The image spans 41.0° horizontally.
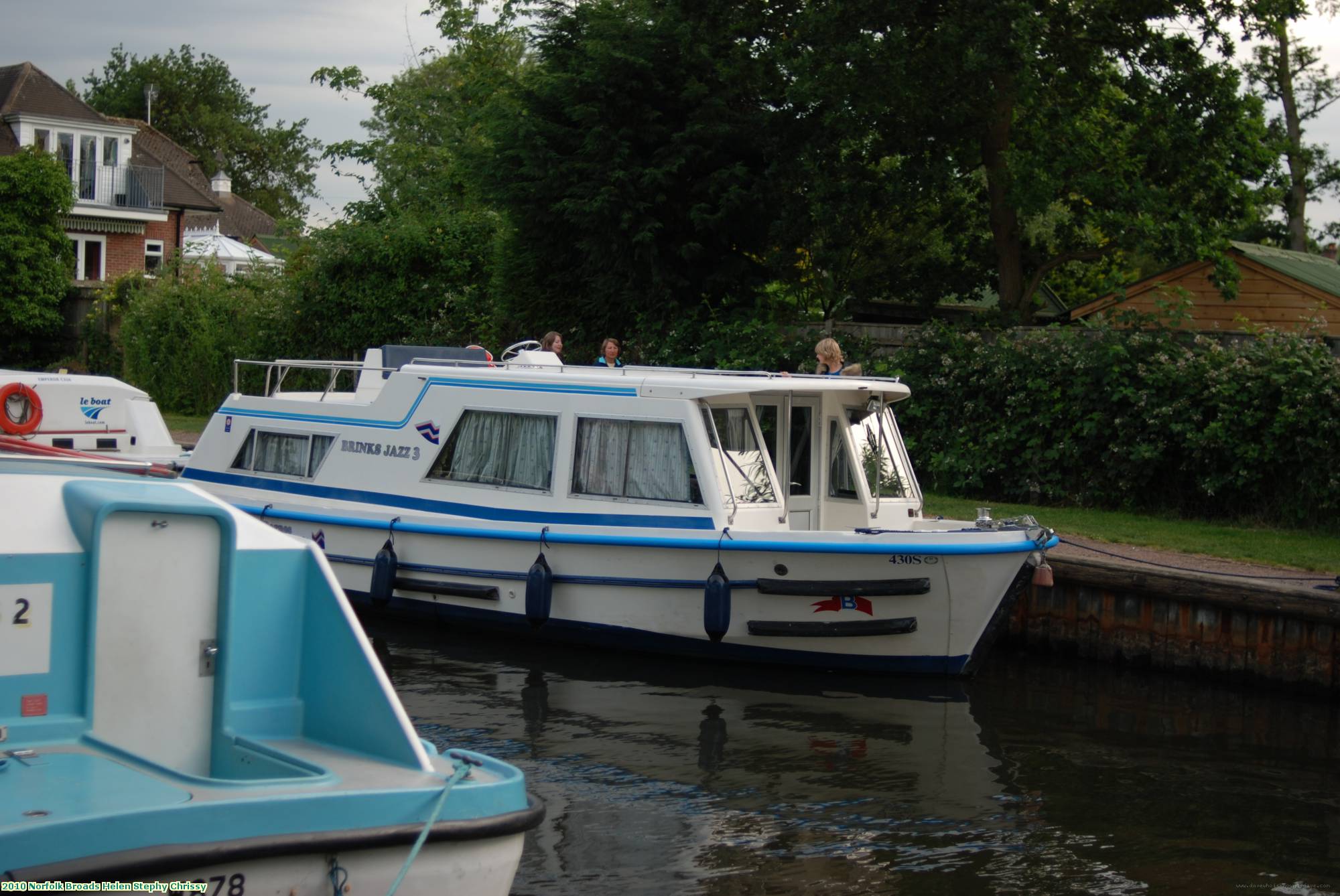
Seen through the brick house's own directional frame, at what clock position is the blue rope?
The blue rope is roughly at 12 o'clock from the brick house.

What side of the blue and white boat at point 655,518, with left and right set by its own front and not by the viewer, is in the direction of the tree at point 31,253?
back

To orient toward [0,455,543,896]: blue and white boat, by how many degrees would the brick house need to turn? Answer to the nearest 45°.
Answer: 0° — it already faces it

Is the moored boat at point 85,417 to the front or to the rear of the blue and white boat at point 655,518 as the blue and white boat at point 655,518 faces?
to the rear

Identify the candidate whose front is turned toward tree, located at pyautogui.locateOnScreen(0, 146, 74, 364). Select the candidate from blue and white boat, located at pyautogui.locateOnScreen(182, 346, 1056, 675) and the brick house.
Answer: the brick house

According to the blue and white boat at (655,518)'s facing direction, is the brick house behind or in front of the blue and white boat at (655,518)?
behind

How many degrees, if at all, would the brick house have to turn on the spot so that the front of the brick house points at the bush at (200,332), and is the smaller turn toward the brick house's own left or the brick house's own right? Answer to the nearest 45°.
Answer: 0° — it already faces it

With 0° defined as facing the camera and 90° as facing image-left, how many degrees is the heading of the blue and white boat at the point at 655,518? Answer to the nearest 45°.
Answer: approximately 315°

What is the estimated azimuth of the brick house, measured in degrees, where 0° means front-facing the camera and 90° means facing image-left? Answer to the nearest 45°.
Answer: approximately 0°

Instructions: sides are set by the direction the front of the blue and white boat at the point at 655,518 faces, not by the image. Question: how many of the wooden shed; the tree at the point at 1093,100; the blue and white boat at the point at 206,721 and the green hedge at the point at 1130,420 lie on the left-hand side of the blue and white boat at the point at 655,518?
3
